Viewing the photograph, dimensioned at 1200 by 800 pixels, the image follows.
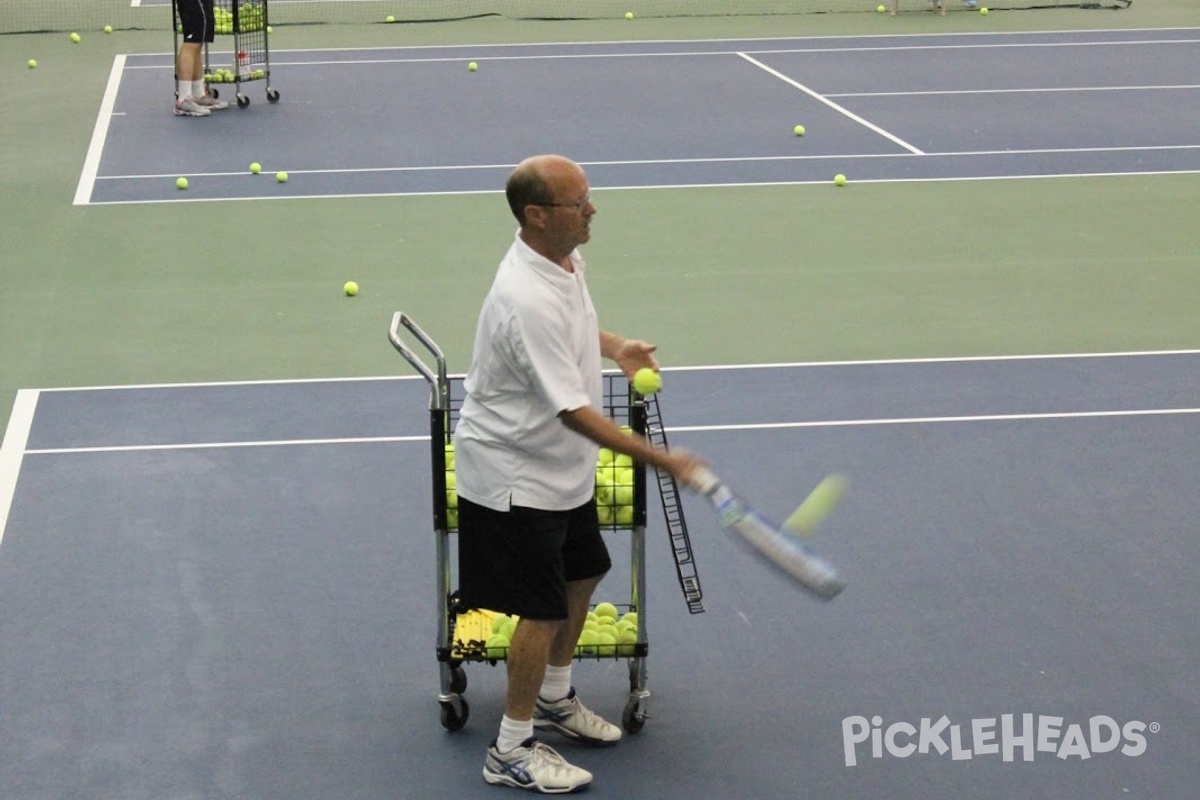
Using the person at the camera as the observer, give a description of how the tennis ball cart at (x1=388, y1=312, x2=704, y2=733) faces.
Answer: facing to the right of the viewer

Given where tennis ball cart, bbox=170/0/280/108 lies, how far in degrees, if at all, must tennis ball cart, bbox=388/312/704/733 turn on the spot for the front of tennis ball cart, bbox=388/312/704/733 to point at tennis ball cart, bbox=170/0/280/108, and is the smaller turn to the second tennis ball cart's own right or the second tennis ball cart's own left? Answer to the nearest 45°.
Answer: approximately 90° to the second tennis ball cart's own left

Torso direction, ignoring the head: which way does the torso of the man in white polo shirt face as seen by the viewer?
to the viewer's right

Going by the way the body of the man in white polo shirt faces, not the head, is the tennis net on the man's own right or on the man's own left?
on the man's own left

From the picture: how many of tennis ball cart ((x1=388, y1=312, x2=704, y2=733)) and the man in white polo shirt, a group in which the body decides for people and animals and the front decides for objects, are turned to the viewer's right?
2

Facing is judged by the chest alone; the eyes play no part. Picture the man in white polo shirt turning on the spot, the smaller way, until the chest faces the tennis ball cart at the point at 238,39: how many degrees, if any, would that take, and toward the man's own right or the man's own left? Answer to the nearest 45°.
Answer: approximately 90° to the man's own left

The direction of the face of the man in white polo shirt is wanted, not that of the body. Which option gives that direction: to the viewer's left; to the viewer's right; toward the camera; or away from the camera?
to the viewer's right

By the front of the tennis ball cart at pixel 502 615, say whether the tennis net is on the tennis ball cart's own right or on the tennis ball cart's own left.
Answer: on the tennis ball cart's own left
